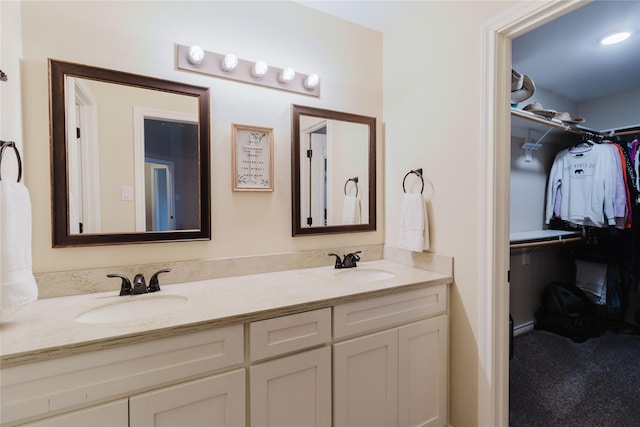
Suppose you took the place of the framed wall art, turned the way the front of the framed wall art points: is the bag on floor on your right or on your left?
on your left

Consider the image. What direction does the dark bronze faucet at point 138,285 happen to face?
toward the camera

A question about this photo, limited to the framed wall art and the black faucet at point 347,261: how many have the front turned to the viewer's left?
0

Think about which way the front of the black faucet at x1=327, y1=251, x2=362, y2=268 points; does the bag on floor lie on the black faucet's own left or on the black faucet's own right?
on the black faucet's own left

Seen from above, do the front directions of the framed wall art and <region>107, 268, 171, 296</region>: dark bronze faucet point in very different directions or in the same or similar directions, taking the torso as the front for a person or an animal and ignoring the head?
same or similar directions

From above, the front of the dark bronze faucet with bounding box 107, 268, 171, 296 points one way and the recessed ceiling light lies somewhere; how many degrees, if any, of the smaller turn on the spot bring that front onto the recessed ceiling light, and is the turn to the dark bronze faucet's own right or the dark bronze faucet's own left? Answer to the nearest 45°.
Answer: approximately 90° to the dark bronze faucet's own left

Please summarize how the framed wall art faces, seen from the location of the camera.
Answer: facing the viewer and to the right of the viewer

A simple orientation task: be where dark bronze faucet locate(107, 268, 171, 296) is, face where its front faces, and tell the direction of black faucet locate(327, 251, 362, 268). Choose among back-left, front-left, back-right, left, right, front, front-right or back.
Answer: left
